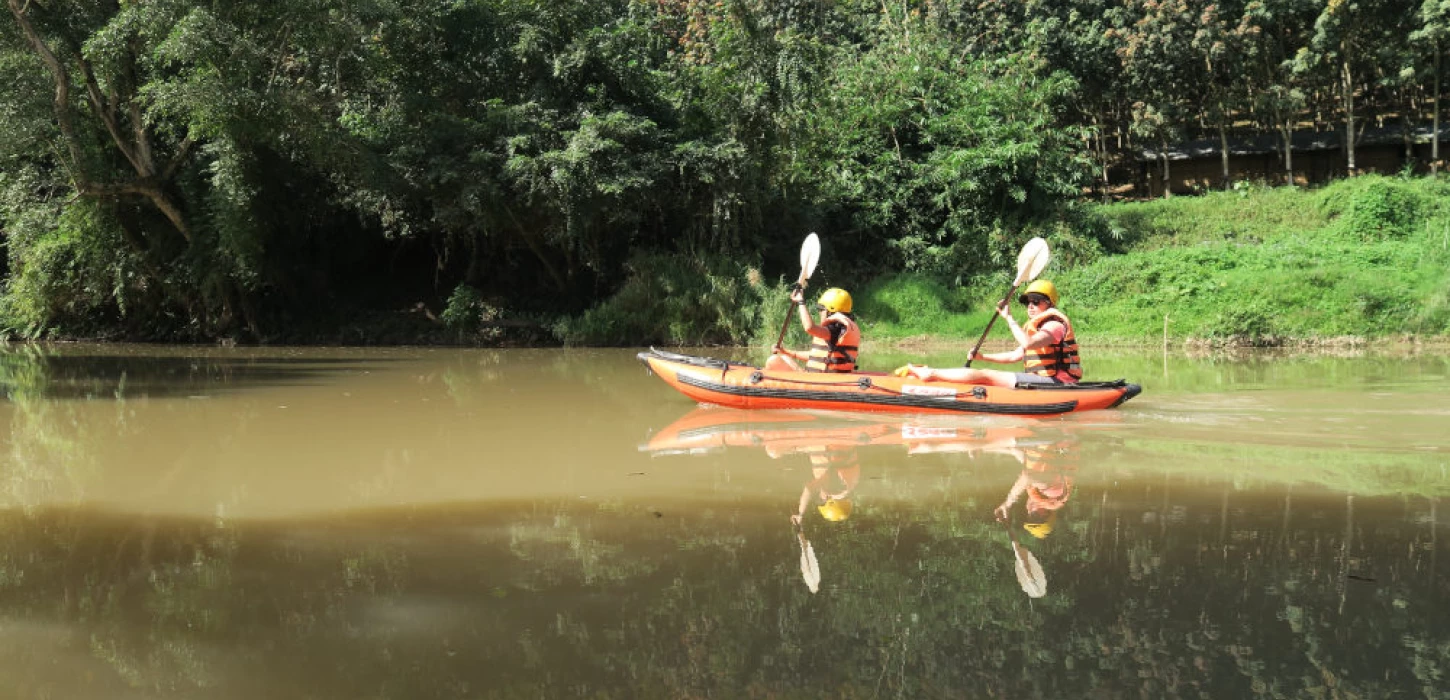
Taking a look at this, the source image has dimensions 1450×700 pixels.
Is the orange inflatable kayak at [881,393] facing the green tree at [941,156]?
no

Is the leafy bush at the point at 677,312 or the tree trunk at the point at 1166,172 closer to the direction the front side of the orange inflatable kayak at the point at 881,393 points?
the leafy bush

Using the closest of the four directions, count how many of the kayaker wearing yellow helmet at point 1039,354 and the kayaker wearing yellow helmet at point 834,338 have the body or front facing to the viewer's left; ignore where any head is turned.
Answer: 2

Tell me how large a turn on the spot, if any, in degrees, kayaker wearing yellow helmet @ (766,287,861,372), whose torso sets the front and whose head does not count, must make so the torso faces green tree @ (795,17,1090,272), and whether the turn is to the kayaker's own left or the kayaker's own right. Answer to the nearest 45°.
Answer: approximately 90° to the kayaker's own right

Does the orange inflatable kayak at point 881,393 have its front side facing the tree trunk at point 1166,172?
no

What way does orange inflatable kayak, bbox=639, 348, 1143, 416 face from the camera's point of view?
to the viewer's left

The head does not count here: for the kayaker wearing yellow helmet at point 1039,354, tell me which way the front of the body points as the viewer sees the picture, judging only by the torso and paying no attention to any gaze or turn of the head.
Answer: to the viewer's left

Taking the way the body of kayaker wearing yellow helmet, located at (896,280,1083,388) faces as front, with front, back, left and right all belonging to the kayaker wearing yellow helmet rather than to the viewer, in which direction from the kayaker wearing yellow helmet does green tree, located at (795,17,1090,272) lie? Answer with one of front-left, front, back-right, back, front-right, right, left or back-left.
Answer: right

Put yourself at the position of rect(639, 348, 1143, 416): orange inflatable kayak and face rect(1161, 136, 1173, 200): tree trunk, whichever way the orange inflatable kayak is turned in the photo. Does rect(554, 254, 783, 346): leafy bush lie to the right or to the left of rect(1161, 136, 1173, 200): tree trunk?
left

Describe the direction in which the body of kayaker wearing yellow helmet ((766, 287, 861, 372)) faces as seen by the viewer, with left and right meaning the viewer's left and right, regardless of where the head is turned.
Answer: facing to the left of the viewer

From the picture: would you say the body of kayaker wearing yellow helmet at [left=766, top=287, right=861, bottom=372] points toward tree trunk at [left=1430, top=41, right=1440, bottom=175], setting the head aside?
no

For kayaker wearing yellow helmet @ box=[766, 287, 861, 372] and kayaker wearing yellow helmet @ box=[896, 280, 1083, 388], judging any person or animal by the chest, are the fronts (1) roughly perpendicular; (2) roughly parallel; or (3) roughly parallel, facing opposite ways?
roughly parallel
